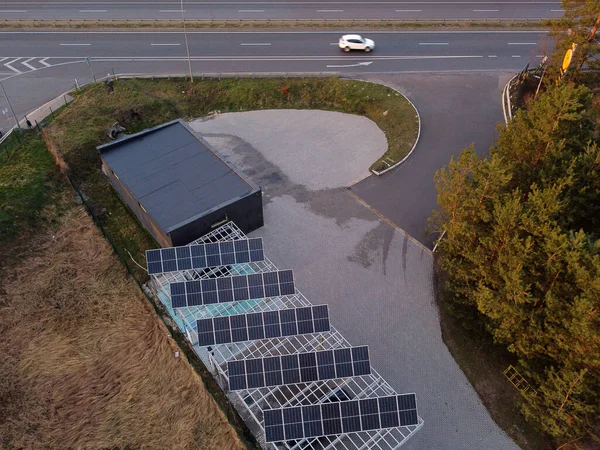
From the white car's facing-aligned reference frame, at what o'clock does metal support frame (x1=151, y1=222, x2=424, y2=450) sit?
The metal support frame is roughly at 3 o'clock from the white car.

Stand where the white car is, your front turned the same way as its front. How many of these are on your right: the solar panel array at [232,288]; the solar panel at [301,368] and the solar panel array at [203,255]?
3

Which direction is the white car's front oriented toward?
to the viewer's right

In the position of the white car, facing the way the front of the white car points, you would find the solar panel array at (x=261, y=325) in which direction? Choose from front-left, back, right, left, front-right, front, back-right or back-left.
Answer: right

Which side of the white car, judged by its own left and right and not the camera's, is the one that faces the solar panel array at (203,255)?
right

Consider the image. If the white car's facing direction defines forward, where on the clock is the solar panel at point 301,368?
The solar panel is roughly at 3 o'clock from the white car.

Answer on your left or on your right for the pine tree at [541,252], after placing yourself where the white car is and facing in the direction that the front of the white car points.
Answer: on your right

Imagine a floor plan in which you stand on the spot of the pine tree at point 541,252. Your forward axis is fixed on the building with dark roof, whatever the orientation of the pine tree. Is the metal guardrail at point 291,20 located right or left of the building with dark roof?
right

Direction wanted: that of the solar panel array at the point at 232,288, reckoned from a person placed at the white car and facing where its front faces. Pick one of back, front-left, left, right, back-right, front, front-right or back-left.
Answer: right

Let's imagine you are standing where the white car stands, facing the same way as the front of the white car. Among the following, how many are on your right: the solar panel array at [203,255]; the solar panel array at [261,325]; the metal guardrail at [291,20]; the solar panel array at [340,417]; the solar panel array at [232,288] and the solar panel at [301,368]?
5
